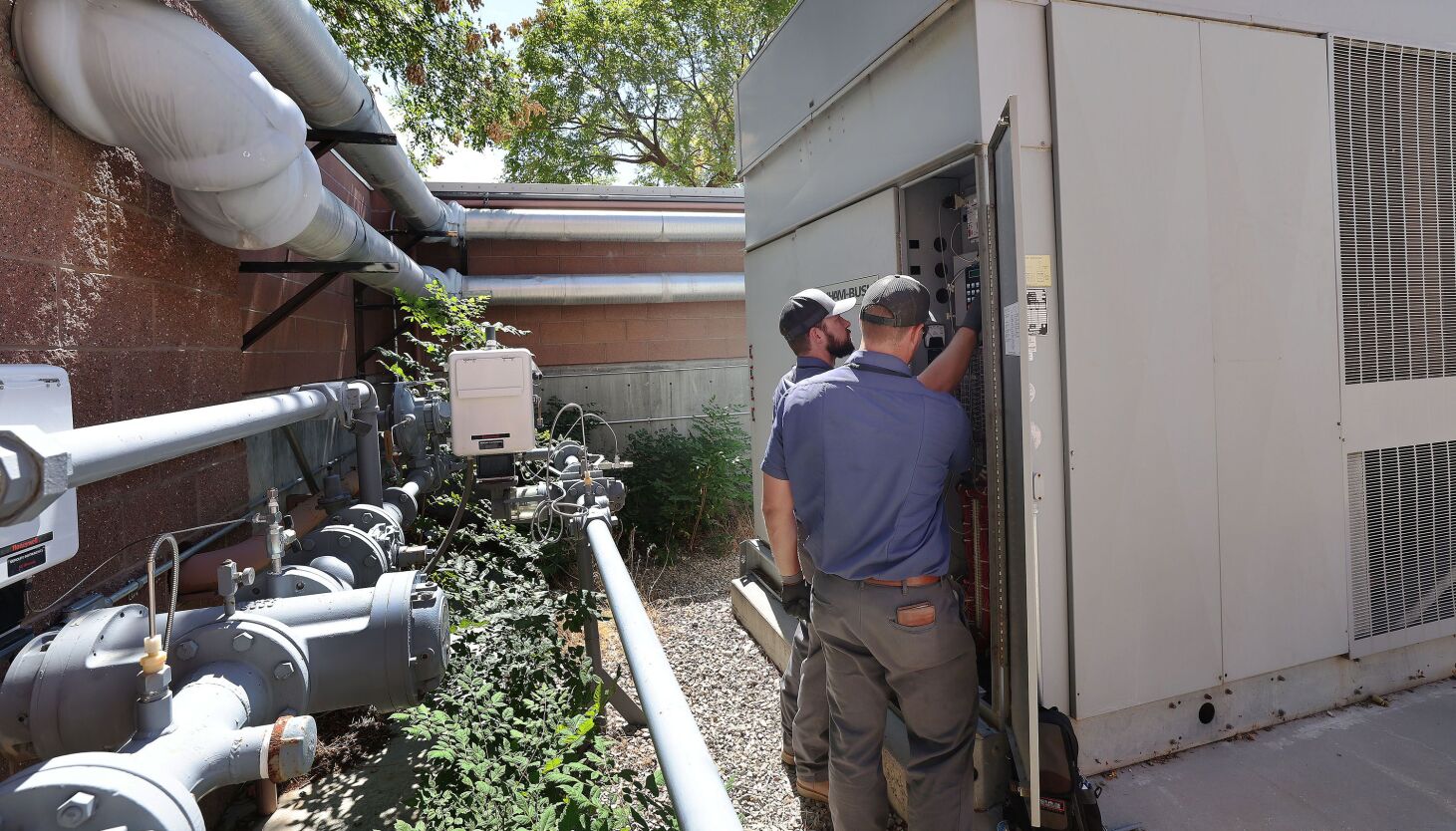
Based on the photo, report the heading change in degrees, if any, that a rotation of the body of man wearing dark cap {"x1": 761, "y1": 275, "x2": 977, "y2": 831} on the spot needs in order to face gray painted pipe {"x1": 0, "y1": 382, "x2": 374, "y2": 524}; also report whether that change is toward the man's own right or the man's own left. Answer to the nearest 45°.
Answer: approximately 135° to the man's own left

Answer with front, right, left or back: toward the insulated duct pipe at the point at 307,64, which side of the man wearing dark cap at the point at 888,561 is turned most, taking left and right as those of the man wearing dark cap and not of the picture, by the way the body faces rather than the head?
left

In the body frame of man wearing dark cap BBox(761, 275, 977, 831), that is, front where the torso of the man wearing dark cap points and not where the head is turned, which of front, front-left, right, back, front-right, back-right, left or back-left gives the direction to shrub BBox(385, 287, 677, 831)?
left

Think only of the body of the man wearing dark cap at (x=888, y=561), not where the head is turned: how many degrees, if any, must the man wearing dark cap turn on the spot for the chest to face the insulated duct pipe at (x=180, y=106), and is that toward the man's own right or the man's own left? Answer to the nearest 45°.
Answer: approximately 90° to the man's own left

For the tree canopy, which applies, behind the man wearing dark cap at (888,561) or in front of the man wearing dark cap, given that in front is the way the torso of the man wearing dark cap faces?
in front

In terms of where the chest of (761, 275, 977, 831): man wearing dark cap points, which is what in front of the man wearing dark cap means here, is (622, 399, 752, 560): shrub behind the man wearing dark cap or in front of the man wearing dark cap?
in front

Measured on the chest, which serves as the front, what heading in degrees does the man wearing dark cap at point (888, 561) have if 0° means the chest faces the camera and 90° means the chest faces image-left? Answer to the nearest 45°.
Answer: approximately 180°

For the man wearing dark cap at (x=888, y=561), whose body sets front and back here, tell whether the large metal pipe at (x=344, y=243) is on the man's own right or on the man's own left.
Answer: on the man's own left

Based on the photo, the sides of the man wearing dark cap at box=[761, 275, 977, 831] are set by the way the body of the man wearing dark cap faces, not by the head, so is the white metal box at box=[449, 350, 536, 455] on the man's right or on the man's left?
on the man's left
